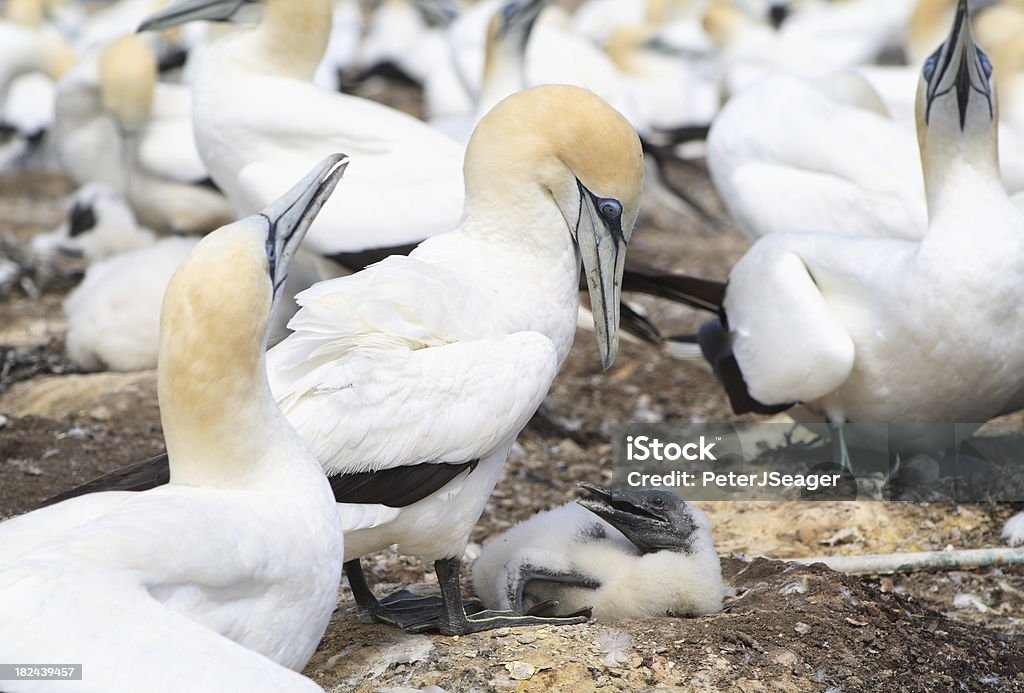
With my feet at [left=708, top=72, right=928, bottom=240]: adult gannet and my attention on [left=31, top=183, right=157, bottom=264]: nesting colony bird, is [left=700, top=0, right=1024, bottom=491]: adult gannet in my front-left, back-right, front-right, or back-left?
back-left

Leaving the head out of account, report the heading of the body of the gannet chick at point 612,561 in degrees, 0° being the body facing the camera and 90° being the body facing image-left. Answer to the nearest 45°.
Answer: approximately 270°

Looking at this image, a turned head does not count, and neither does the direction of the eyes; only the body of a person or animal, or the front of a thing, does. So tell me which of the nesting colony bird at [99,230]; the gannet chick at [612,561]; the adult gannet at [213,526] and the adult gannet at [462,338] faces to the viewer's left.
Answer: the nesting colony bird

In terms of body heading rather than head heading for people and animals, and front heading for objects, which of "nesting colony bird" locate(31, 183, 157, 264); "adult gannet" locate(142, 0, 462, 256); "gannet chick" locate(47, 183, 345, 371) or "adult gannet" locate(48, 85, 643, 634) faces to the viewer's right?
"adult gannet" locate(48, 85, 643, 634)

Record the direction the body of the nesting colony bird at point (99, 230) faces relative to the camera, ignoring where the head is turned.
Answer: to the viewer's left

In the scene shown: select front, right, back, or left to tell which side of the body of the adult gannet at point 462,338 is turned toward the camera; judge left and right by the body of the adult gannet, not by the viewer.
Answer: right

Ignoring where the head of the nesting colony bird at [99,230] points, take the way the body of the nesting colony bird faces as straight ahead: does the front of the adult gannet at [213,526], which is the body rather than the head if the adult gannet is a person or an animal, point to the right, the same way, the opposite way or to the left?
the opposite way

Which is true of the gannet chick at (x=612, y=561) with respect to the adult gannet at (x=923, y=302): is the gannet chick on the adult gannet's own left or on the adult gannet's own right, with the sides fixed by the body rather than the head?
on the adult gannet's own right

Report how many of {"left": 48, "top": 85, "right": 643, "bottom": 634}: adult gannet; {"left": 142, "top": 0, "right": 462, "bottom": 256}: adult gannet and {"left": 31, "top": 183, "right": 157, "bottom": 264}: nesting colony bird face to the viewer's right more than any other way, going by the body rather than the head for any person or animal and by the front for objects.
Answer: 1

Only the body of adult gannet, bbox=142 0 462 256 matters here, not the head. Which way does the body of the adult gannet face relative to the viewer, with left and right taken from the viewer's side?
facing to the left of the viewer

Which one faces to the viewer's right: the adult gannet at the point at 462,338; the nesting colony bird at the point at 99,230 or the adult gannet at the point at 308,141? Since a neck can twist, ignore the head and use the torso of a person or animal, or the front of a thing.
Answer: the adult gannet at the point at 462,338

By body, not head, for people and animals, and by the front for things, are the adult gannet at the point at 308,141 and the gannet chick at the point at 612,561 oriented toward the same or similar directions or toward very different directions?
very different directions

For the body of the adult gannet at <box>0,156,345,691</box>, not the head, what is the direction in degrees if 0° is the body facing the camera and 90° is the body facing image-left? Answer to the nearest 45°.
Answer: approximately 270°

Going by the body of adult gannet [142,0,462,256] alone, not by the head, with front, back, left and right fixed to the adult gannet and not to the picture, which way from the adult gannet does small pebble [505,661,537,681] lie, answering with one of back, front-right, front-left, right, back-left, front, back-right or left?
left
